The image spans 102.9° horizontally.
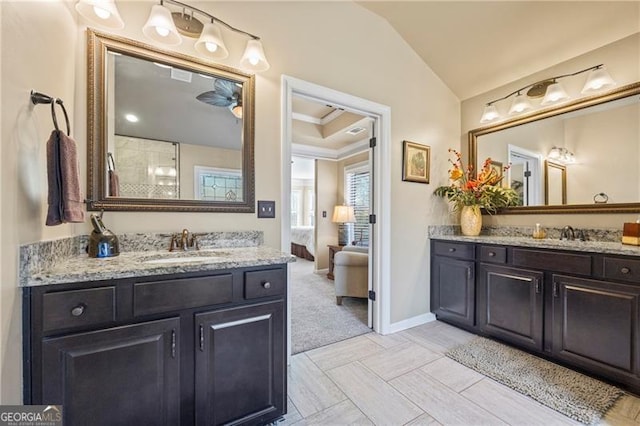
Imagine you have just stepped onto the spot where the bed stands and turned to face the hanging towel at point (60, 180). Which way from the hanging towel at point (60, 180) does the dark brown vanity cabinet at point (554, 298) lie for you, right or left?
left

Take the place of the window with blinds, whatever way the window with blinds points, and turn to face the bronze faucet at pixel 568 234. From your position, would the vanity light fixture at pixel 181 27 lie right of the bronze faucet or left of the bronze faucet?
right

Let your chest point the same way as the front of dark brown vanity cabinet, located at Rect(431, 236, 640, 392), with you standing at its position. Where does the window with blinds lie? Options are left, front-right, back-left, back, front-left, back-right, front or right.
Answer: right

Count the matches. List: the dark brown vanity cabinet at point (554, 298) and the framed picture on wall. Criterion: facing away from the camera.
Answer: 0

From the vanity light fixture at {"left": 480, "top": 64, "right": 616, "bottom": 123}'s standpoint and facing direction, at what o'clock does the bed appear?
The bed is roughly at 2 o'clock from the vanity light fixture.

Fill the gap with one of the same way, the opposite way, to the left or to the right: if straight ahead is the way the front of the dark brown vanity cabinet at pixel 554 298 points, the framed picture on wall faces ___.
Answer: to the left

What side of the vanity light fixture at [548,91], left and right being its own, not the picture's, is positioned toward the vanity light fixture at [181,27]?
front

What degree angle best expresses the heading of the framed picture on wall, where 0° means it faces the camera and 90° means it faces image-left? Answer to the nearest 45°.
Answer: approximately 315°

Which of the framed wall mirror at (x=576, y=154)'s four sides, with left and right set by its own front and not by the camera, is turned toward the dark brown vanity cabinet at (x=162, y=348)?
front

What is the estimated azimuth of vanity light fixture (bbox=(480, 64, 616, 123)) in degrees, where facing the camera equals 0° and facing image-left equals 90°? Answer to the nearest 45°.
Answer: approximately 45°

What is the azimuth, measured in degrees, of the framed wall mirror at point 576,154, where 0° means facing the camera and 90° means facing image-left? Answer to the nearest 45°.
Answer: approximately 45°
